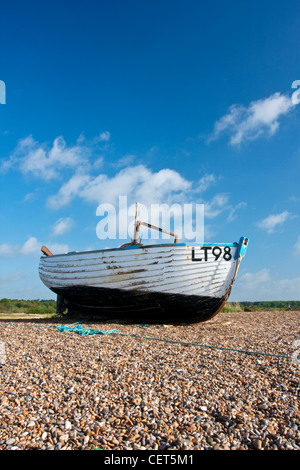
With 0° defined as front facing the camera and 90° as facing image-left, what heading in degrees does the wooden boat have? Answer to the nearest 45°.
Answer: approximately 315°
